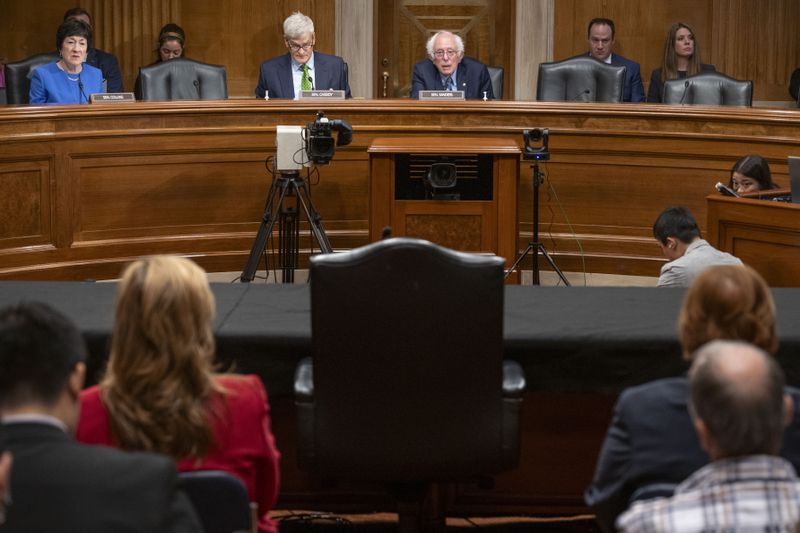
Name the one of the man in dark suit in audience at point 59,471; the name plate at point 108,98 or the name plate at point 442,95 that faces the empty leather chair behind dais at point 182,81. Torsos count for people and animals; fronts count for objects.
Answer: the man in dark suit in audience

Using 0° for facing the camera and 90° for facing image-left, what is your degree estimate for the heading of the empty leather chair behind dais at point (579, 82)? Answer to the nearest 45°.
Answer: approximately 0°

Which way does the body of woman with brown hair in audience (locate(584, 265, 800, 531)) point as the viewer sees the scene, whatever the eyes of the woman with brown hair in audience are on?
away from the camera

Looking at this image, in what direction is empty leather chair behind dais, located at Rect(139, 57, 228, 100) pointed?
toward the camera

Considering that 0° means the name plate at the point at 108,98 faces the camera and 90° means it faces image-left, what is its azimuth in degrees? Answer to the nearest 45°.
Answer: approximately 0°

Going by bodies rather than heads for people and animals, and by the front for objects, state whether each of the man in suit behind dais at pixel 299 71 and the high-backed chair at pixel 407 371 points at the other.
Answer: yes

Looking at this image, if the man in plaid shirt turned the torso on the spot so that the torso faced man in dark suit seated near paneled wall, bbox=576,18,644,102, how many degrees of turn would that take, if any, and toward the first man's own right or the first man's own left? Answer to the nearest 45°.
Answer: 0° — they already face them

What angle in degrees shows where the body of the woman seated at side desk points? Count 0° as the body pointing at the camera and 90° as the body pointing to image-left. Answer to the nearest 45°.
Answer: approximately 45°

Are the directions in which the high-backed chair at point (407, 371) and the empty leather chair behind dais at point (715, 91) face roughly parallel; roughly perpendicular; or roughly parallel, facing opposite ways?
roughly parallel, facing opposite ways

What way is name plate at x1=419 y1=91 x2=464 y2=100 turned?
toward the camera

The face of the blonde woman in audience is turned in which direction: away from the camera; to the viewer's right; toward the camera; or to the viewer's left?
away from the camera

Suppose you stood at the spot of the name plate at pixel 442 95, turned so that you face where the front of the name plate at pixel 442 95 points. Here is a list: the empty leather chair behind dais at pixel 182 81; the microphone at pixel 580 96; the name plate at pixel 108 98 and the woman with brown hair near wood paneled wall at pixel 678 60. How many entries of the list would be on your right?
2

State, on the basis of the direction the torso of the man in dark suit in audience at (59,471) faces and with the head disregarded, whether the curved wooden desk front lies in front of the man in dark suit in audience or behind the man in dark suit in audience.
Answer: in front

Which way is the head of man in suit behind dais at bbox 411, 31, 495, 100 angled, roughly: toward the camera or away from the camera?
toward the camera

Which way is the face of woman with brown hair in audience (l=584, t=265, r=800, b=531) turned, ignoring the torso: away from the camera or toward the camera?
away from the camera

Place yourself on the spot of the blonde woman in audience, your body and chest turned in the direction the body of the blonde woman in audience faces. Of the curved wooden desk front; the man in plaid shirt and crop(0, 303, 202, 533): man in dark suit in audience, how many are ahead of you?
1

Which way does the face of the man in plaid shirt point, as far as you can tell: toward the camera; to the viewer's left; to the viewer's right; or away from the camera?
away from the camera
